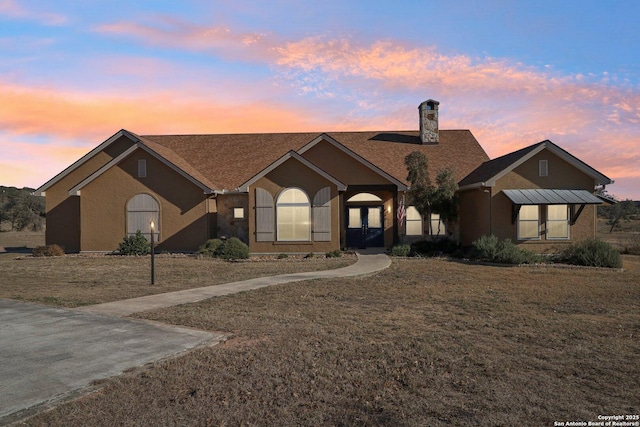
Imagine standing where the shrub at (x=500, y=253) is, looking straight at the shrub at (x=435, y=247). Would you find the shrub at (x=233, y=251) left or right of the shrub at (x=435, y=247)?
left

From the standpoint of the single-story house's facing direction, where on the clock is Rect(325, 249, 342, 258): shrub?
The shrub is roughly at 11 o'clock from the single-story house.

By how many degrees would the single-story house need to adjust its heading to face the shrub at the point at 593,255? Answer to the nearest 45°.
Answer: approximately 45° to its left

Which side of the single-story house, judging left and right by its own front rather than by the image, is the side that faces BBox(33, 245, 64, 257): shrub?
right

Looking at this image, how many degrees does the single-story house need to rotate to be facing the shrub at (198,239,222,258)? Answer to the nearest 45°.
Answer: approximately 45° to its right

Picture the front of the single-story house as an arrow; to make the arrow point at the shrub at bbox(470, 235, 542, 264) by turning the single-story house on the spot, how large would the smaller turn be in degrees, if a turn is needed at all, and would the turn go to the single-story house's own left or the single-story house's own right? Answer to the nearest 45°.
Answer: approximately 45° to the single-story house's own left

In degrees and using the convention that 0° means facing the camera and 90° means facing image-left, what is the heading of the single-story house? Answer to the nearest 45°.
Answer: approximately 0°

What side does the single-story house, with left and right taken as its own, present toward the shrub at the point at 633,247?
left
